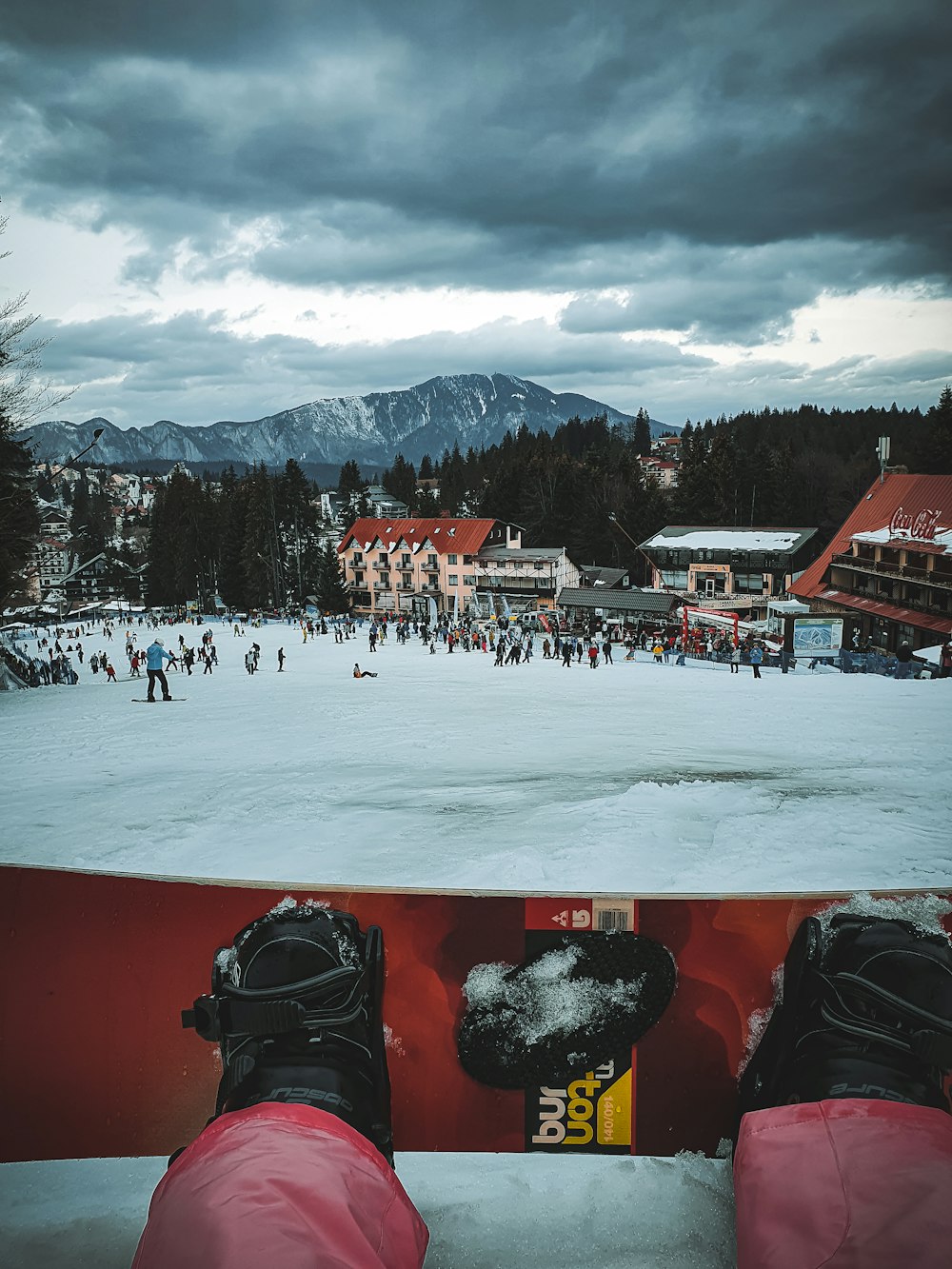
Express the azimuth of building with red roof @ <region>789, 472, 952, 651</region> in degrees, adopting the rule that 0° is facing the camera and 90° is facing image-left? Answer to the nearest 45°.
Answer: approximately 45°

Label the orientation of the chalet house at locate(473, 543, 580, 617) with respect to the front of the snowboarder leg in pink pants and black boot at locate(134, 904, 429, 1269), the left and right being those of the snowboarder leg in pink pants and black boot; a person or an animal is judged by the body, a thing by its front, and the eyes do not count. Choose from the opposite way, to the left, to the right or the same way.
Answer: the opposite way

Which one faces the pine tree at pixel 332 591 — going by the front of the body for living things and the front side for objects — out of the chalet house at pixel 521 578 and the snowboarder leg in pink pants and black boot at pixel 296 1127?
the snowboarder leg in pink pants and black boot

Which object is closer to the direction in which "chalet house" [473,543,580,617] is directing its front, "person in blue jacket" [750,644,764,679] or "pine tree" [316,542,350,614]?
the person in blue jacket

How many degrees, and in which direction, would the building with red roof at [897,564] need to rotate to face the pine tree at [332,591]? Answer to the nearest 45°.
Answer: approximately 90° to its right

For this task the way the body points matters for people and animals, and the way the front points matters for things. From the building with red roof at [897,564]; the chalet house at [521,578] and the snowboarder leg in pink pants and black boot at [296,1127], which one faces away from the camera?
the snowboarder leg in pink pants and black boot

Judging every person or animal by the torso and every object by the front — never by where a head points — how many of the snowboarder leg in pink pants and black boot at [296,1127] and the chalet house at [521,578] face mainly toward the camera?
1

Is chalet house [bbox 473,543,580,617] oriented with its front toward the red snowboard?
yes
